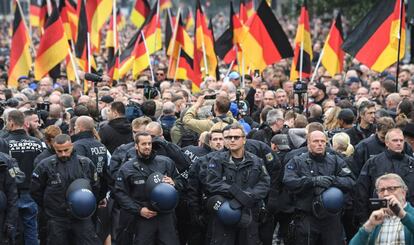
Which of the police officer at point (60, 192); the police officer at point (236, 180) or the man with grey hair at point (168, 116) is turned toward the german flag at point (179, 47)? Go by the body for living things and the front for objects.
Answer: the man with grey hair

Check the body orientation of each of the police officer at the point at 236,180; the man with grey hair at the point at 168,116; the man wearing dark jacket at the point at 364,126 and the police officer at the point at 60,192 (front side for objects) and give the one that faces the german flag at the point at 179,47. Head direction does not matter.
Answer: the man with grey hair

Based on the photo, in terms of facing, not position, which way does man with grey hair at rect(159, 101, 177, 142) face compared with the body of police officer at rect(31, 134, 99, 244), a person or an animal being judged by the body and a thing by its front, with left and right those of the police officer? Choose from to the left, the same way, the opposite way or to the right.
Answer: the opposite way

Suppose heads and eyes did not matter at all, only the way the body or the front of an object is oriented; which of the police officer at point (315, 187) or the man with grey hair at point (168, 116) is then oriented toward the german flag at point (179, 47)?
the man with grey hair

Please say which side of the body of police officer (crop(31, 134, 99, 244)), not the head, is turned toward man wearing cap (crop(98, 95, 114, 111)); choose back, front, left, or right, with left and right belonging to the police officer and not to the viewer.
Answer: back

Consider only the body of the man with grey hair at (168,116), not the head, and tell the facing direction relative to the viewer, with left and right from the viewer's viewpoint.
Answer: facing away from the viewer

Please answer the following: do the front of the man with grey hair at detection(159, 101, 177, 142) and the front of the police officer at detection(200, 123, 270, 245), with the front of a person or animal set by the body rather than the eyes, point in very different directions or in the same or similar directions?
very different directions
